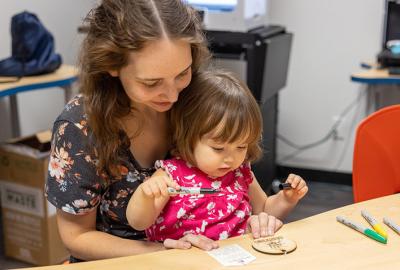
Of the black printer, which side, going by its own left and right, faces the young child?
front

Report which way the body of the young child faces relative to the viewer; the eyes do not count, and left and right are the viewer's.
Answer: facing the viewer and to the right of the viewer

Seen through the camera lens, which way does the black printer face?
facing the viewer

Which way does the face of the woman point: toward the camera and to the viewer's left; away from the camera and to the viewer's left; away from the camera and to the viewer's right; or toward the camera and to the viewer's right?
toward the camera and to the viewer's right

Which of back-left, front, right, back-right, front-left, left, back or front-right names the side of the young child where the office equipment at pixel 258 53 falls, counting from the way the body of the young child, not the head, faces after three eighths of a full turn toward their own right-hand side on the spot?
right

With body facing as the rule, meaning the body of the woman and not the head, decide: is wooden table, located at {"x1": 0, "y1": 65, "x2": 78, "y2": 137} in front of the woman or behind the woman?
behind

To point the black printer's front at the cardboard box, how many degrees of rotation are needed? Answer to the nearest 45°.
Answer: approximately 45° to its right

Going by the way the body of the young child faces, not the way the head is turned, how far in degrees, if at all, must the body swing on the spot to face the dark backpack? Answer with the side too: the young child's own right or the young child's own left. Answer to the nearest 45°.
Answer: approximately 180°

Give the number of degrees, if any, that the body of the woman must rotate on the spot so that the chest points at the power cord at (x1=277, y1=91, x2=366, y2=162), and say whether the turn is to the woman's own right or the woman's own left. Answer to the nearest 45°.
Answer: approximately 90° to the woman's own left
